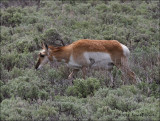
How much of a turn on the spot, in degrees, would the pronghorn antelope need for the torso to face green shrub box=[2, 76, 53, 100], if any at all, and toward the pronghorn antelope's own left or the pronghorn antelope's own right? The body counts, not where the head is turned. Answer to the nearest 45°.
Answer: approximately 45° to the pronghorn antelope's own left

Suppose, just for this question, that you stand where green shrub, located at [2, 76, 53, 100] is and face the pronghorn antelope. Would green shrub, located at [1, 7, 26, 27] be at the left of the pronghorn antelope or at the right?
left

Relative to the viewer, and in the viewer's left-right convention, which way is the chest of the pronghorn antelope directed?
facing to the left of the viewer

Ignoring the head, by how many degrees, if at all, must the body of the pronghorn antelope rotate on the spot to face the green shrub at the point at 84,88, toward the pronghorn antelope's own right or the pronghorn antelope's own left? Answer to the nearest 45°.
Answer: approximately 90° to the pronghorn antelope's own left

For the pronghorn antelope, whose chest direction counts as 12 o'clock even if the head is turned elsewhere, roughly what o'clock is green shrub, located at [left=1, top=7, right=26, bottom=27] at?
The green shrub is roughly at 2 o'clock from the pronghorn antelope.
